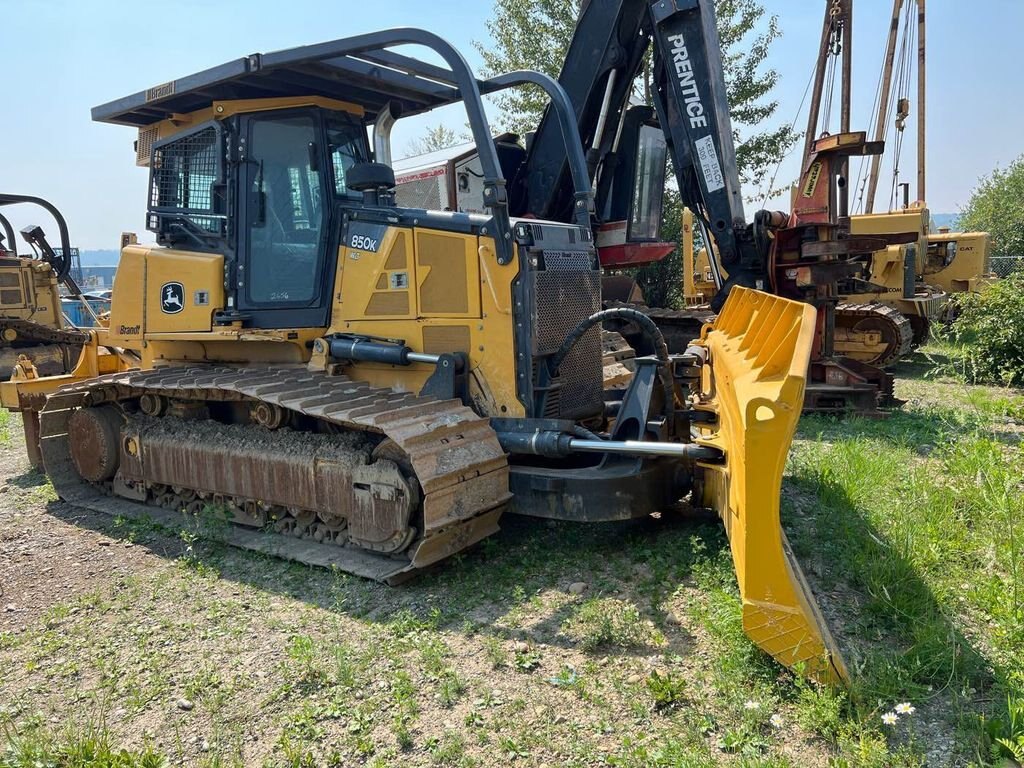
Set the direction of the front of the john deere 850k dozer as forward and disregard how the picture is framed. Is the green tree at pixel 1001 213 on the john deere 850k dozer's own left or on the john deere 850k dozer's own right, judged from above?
on the john deere 850k dozer's own left

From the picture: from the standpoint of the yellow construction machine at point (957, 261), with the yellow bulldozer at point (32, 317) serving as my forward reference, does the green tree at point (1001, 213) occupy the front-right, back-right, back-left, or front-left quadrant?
back-right

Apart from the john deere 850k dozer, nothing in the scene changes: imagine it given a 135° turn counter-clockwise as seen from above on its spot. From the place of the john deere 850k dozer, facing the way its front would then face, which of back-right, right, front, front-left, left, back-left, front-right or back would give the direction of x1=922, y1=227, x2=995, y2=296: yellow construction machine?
front-right

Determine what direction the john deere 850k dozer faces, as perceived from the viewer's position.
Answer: facing the viewer and to the right of the viewer

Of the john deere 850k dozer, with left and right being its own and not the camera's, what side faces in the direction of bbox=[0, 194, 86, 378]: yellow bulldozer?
back
